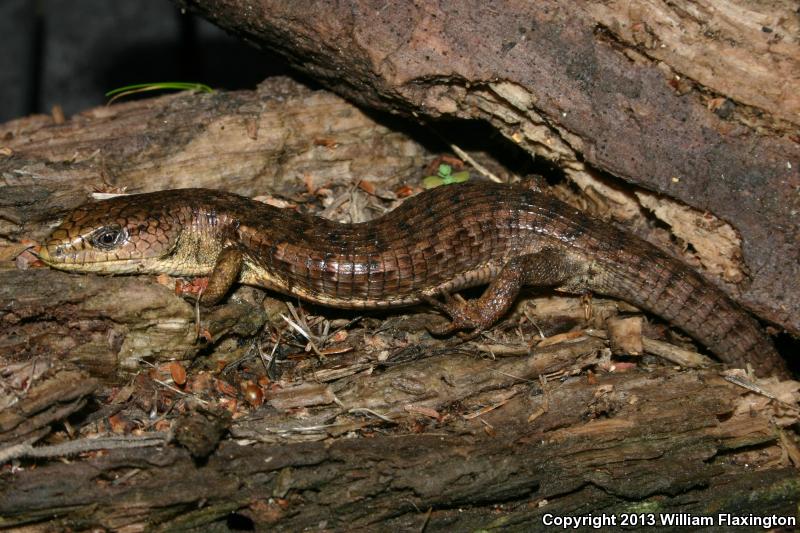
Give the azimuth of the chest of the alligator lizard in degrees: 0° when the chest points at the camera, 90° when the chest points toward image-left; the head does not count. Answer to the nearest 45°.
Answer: approximately 90°

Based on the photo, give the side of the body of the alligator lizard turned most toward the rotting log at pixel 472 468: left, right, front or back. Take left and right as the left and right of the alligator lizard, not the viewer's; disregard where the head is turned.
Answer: left

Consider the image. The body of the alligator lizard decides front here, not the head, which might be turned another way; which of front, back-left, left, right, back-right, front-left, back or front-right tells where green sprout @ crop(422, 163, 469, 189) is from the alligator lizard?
right
